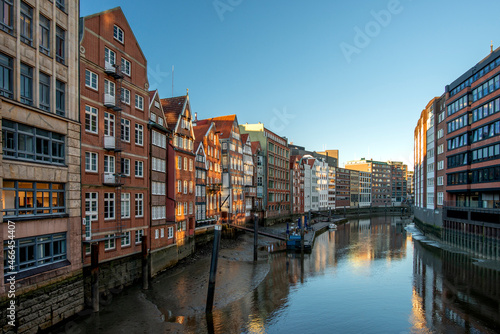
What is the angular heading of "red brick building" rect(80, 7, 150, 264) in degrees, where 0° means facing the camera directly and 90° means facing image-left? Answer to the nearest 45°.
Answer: approximately 315°

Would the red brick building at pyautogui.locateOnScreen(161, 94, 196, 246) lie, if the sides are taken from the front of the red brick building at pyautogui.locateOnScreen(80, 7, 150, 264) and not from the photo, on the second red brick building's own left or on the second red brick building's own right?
on the second red brick building's own left

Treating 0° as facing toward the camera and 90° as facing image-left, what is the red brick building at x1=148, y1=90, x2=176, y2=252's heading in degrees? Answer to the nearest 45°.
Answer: approximately 315°

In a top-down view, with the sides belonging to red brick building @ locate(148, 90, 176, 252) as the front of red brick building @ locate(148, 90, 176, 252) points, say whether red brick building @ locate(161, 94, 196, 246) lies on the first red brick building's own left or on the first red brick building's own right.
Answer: on the first red brick building's own left

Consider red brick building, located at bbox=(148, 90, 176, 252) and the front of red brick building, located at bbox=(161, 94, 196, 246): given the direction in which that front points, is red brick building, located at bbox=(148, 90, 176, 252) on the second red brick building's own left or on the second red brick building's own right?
on the second red brick building's own right

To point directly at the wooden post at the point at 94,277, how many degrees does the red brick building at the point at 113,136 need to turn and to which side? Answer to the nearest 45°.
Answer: approximately 45° to its right
